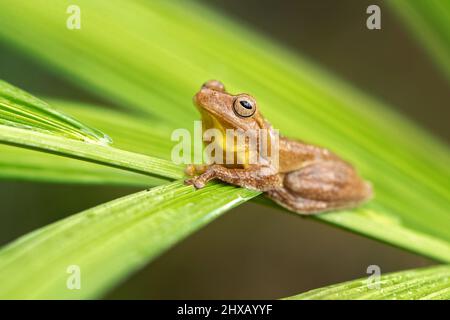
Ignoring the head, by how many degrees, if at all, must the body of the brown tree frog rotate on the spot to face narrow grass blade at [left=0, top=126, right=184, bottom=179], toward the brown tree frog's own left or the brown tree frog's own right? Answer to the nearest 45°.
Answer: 0° — it already faces it

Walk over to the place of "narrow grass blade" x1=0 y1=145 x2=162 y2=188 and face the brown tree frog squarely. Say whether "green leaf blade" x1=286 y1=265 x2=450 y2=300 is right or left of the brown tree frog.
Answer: right

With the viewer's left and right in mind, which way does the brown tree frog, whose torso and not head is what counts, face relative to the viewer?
facing the viewer and to the left of the viewer

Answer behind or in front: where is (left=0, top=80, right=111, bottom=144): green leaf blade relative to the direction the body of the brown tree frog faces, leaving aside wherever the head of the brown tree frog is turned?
in front
